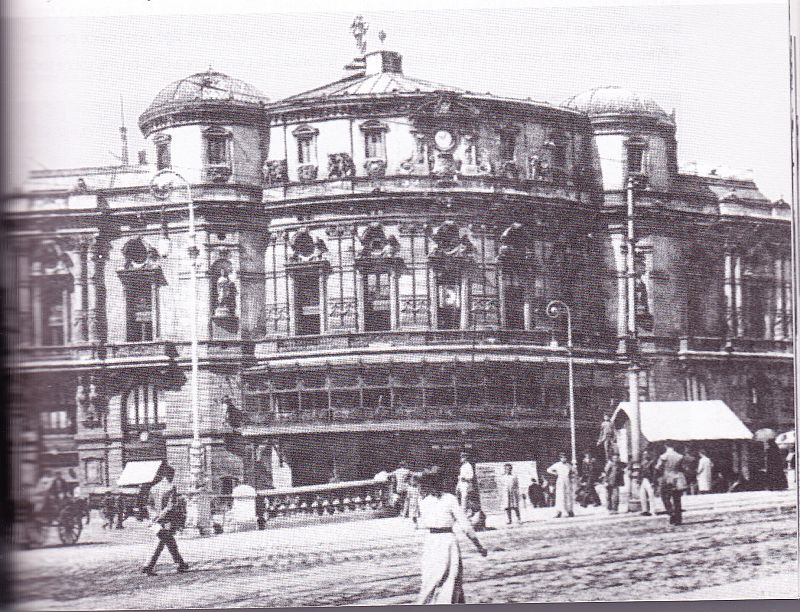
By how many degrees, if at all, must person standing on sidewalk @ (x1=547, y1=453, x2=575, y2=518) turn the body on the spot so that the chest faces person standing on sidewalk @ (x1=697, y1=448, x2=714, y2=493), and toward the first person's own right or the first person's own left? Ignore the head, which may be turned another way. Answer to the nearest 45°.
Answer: approximately 90° to the first person's own left

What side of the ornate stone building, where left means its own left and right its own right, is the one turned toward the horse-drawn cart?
front

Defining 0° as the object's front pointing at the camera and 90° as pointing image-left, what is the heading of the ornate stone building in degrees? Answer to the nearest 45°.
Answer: approximately 0°

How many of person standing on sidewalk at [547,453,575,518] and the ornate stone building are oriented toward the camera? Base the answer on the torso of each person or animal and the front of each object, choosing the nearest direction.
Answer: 2

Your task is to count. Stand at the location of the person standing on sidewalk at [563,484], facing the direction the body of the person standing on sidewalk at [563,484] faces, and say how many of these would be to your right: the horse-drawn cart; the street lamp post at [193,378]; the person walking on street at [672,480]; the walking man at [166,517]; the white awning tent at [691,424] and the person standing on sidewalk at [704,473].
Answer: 3

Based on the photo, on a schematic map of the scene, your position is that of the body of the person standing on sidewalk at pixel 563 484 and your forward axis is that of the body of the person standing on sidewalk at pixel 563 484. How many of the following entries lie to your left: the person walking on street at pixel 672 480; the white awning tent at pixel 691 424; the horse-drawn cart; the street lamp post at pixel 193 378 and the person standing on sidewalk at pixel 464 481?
2

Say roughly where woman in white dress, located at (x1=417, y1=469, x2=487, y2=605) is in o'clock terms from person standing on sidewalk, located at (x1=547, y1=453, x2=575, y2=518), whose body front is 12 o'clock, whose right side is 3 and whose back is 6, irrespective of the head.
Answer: The woman in white dress is roughly at 12 o'clock from the person standing on sidewalk.
